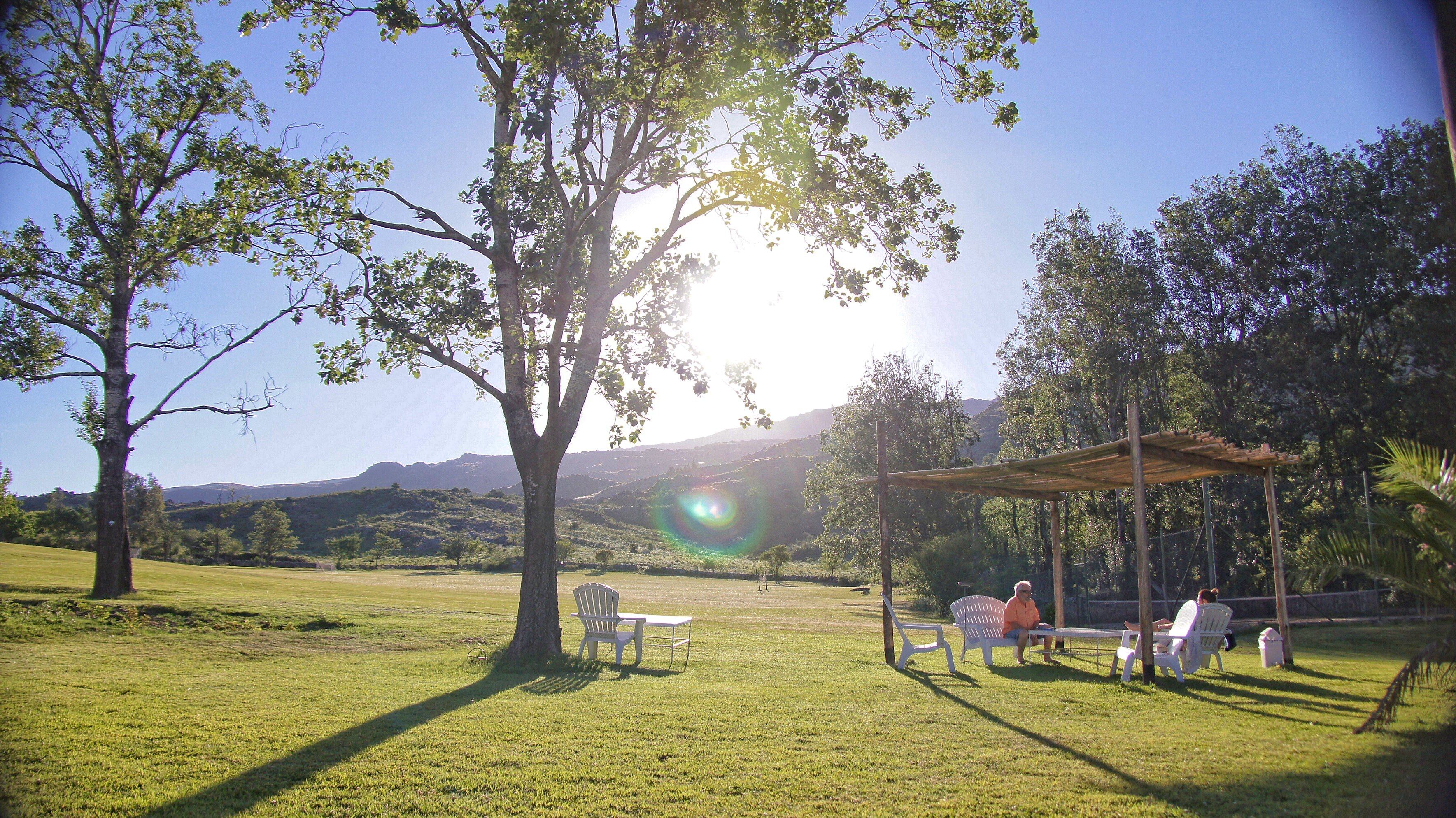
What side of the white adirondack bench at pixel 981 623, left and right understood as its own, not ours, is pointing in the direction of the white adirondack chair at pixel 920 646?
right

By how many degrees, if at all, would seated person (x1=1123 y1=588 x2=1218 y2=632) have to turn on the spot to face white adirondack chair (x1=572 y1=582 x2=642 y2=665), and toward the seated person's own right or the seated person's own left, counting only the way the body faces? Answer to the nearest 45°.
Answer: approximately 45° to the seated person's own left

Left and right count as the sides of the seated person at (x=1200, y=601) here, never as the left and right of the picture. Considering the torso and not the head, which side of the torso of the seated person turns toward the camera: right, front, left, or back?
left

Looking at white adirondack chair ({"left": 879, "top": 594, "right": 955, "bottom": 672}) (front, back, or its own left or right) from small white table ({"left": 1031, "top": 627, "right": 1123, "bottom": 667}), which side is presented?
front

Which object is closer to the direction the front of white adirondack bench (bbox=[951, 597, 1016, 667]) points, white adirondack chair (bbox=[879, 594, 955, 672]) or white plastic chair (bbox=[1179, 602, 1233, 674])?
the white plastic chair

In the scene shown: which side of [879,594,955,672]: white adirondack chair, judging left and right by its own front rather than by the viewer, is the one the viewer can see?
right

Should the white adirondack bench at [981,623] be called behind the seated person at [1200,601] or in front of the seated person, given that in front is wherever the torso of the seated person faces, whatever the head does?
in front

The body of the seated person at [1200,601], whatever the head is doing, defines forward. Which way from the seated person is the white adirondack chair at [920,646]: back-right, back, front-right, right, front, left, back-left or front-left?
front-left

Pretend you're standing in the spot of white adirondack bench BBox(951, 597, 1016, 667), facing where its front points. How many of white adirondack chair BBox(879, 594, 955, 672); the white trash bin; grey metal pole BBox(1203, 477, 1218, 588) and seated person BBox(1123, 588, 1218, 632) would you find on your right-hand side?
1
